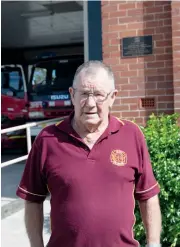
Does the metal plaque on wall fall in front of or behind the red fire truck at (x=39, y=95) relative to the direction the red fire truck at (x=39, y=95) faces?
in front

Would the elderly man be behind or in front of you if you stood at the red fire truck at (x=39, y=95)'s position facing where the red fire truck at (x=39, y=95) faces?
in front

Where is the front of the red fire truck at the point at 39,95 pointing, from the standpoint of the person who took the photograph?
facing the viewer and to the right of the viewer

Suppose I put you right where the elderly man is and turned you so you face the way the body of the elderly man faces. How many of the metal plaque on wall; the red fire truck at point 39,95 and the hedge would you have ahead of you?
0

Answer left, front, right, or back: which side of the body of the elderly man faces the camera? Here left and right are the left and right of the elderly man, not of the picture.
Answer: front

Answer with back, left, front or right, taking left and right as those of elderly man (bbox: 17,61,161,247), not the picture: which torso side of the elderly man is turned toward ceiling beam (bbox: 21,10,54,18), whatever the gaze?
back

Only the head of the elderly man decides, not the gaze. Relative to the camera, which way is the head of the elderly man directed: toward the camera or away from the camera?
toward the camera

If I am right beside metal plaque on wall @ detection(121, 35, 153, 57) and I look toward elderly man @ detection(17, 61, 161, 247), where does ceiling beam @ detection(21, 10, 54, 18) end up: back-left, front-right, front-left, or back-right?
back-right

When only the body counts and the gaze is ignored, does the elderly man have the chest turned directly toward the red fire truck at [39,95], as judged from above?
no

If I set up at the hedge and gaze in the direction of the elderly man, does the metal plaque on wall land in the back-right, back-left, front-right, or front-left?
back-right

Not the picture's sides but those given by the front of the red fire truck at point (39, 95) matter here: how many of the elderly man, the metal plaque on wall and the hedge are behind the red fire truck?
0

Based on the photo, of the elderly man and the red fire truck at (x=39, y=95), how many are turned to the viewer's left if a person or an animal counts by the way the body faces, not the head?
0
